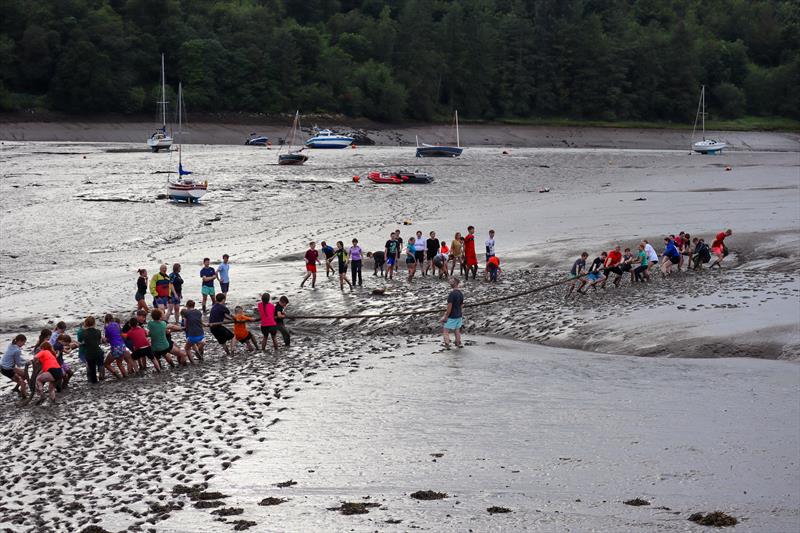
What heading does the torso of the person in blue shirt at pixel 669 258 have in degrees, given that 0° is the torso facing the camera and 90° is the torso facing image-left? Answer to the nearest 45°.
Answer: approximately 90°

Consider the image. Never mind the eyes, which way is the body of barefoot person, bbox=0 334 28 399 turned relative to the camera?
to the viewer's right

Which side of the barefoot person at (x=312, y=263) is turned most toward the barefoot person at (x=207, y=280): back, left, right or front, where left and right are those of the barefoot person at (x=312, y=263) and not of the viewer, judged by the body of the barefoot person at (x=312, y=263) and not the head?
right

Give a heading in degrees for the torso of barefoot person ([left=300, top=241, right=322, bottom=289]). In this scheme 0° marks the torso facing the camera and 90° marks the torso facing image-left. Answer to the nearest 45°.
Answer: approximately 315°

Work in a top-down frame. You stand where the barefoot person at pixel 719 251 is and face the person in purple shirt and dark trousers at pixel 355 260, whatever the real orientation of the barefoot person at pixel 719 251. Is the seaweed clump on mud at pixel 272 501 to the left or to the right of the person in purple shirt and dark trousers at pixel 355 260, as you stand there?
left

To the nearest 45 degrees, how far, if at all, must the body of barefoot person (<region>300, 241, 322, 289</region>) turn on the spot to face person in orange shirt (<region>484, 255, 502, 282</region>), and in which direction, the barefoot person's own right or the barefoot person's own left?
approximately 45° to the barefoot person's own left

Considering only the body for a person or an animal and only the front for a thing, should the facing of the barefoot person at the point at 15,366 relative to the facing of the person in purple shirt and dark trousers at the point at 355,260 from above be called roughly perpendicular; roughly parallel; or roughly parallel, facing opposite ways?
roughly perpendicular

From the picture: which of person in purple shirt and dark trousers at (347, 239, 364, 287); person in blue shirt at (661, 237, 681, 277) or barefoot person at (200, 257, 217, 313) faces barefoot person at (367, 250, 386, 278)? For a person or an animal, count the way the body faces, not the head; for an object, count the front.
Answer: the person in blue shirt

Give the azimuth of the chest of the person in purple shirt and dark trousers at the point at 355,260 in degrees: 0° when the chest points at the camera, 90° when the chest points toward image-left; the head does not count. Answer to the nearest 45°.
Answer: approximately 0°
